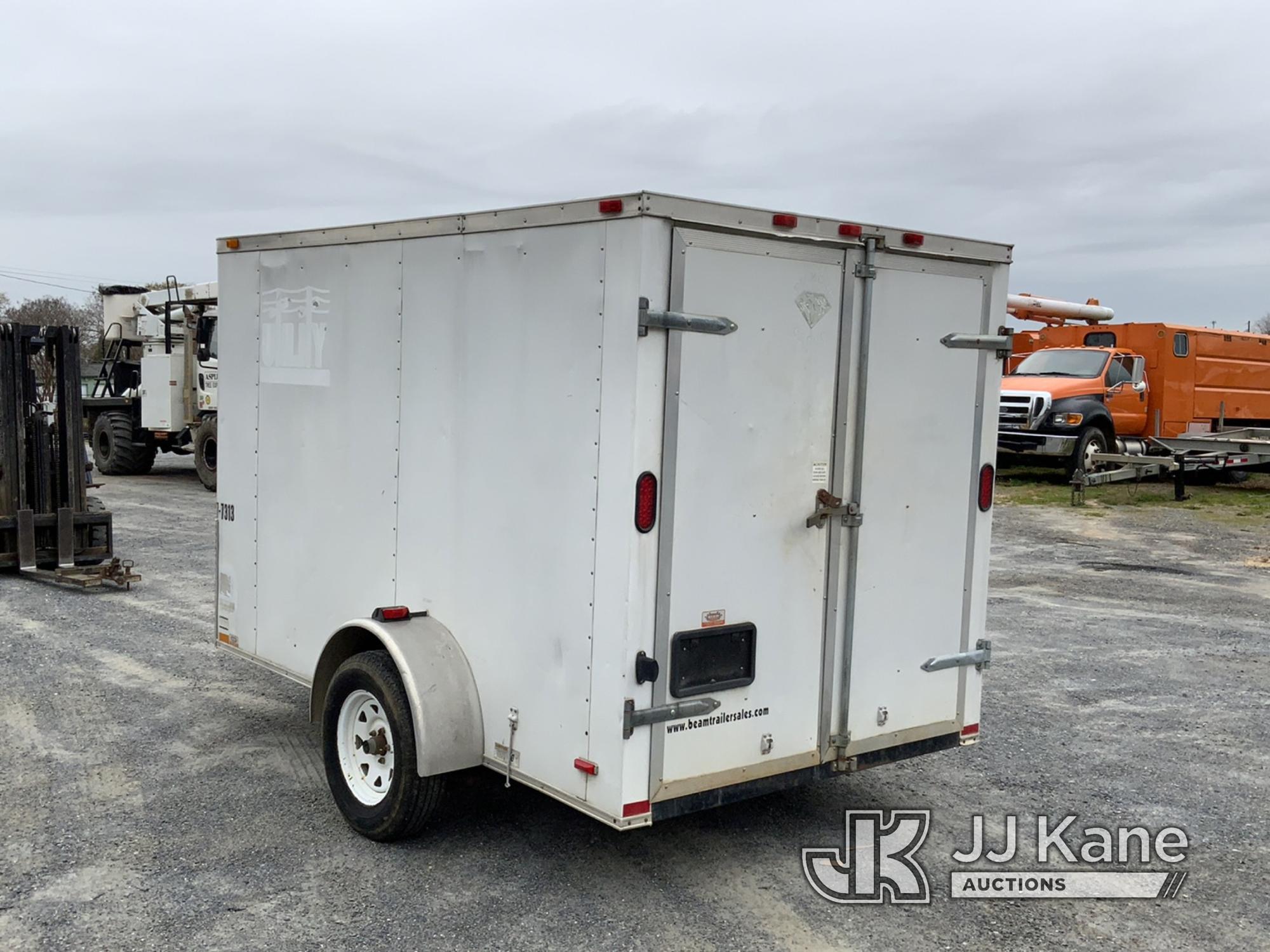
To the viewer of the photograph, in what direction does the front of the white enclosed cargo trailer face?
facing away from the viewer and to the left of the viewer

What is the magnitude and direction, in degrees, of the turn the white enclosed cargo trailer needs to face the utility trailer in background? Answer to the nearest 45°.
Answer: approximately 90° to its right
